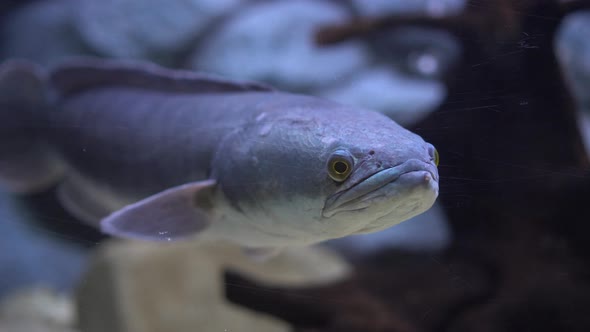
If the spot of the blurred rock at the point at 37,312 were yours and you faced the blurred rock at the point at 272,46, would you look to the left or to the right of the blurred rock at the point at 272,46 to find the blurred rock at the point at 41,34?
left

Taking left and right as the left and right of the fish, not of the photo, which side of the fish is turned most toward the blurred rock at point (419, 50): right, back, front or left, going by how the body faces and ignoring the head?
left

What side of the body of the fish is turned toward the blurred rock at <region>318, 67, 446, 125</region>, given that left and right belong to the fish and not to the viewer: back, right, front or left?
left

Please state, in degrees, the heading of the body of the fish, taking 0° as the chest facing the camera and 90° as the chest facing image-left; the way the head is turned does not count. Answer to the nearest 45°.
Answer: approximately 315°

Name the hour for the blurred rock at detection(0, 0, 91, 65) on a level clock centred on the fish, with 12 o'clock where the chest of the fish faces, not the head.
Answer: The blurred rock is roughly at 7 o'clock from the fish.

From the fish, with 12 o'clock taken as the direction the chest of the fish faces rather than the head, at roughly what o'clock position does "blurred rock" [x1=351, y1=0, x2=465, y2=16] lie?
The blurred rock is roughly at 9 o'clock from the fish.

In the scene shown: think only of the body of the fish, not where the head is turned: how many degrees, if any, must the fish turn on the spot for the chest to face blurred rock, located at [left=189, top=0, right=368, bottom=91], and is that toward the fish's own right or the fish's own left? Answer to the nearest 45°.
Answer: approximately 135° to the fish's own left

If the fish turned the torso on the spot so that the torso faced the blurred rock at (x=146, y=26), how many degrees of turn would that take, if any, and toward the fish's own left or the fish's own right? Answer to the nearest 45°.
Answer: approximately 135° to the fish's own left

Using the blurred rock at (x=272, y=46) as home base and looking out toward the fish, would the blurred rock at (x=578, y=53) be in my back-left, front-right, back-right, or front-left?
front-left

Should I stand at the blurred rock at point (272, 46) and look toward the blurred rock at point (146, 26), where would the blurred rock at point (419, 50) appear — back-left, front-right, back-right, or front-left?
back-left
